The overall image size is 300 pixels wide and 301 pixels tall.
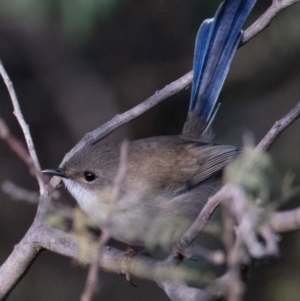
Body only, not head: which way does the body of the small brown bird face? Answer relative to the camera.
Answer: to the viewer's left
